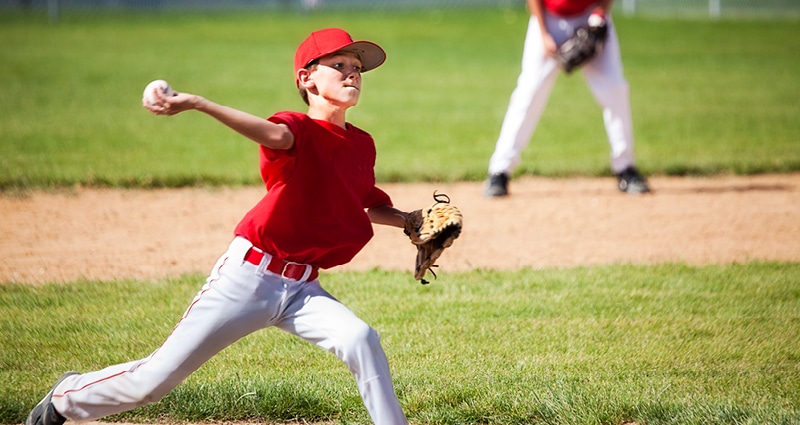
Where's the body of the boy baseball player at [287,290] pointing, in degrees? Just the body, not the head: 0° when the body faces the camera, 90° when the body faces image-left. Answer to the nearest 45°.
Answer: approximately 315°

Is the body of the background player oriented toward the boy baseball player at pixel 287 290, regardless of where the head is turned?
yes

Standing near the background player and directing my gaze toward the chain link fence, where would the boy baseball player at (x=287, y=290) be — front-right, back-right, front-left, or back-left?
back-left

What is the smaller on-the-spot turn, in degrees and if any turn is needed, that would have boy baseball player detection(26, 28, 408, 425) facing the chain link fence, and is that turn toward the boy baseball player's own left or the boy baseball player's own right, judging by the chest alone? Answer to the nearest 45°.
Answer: approximately 135° to the boy baseball player's own left

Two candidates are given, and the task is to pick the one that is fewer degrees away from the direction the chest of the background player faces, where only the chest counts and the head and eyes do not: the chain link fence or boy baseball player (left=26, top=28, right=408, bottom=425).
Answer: the boy baseball player

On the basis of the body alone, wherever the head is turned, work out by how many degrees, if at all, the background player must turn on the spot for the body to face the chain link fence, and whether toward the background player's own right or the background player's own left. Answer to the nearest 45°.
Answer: approximately 180°

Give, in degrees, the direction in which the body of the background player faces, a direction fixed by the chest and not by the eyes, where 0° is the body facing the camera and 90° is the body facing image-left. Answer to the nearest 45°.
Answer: approximately 0°

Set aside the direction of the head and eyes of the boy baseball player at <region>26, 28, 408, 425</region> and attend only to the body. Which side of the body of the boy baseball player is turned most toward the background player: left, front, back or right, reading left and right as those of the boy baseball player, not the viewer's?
left
